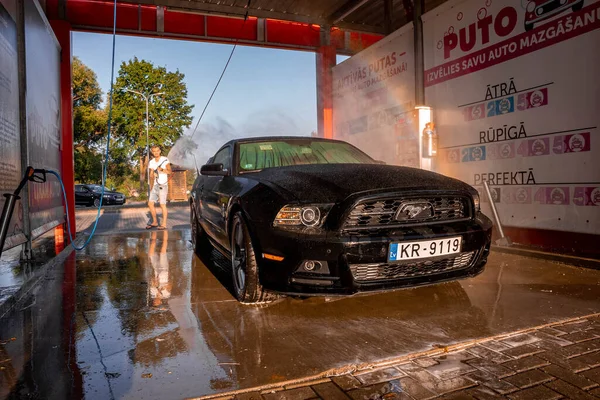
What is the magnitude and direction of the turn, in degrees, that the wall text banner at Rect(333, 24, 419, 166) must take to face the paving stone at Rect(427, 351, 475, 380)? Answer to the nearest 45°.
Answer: approximately 45° to its left

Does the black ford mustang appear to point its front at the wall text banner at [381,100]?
no

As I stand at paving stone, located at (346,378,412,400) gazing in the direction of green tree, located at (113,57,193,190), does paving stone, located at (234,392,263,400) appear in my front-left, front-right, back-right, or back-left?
front-left

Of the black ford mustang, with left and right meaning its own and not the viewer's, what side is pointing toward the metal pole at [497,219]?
left

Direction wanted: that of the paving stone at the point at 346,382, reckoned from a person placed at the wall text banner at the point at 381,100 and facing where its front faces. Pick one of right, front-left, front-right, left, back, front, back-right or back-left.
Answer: front-left

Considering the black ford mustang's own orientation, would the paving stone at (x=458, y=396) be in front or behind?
in front

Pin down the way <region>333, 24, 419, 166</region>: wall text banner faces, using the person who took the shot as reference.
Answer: facing the viewer and to the left of the viewer

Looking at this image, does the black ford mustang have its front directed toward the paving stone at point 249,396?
no

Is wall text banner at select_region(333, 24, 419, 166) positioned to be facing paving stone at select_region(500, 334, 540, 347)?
no

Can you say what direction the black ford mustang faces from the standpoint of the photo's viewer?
facing the viewer and to the right of the viewer

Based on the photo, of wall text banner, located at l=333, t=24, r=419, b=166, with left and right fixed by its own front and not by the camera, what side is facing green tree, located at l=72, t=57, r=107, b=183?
right

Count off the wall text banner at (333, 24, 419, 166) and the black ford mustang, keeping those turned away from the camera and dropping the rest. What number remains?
0

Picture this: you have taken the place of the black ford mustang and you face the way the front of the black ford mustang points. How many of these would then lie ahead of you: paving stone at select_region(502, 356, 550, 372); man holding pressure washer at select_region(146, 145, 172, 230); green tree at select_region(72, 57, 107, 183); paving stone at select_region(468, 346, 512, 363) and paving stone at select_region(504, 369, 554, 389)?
3

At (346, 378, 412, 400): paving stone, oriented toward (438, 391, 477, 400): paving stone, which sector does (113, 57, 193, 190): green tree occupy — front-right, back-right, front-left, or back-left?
back-left

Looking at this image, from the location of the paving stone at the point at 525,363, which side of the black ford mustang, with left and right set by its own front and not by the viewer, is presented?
front

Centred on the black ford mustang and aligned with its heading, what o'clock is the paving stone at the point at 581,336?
The paving stone is roughly at 11 o'clock from the black ford mustang.

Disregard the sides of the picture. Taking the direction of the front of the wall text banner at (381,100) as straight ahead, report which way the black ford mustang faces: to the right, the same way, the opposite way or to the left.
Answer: to the left

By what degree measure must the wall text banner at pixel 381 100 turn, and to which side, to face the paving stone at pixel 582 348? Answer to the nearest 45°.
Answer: approximately 45° to its left

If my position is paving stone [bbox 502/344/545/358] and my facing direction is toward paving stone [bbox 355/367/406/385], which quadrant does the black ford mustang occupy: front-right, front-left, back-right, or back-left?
front-right
